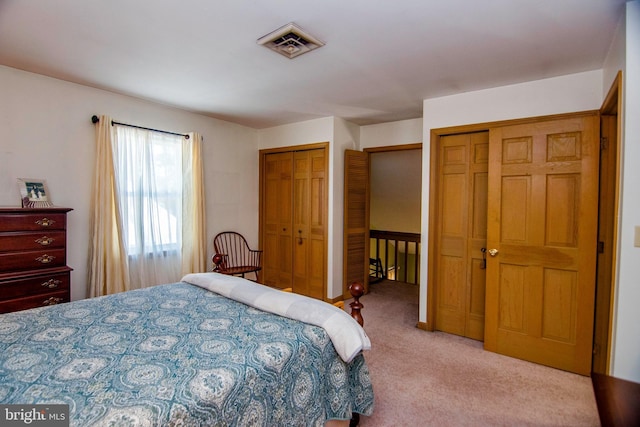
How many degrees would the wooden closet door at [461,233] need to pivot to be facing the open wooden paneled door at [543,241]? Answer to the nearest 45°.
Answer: approximately 90° to its left

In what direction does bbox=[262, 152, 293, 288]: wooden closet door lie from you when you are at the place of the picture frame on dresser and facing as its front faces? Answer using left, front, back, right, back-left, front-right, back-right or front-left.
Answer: front-left

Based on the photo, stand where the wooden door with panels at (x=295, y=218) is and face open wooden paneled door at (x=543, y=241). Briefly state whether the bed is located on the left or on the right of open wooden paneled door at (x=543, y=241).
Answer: right

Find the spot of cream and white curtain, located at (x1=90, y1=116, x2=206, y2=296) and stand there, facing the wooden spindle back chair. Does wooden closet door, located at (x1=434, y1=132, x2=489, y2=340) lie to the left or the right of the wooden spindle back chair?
right

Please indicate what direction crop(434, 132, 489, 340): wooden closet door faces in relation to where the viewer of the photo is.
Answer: facing the viewer and to the left of the viewer

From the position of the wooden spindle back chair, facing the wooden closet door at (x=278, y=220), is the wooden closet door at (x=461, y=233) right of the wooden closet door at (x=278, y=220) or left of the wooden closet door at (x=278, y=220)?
right

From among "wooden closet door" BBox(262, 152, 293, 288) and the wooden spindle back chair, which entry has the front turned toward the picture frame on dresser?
the wooden closet door

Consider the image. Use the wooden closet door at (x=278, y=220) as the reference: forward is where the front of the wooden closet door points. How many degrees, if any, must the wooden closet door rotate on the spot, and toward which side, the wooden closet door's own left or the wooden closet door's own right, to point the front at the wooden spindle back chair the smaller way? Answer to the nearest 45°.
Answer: approximately 45° to the wooden closet door's own right

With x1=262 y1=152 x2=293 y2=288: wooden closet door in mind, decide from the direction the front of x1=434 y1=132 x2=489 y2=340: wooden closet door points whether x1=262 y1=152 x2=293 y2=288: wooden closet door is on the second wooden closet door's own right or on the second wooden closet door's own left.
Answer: on the second wooden closet door's own right

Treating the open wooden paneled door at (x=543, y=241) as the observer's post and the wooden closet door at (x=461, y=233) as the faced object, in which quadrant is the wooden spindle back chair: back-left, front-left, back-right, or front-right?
front-left

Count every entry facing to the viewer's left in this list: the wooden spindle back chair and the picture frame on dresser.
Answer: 0

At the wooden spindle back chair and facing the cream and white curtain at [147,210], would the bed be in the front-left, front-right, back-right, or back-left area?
front-left

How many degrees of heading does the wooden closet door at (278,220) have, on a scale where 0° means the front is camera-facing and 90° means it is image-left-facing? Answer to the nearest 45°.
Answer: approximately 45°

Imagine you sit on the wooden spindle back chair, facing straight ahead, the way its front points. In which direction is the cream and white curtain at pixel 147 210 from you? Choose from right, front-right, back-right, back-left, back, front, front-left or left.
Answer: right

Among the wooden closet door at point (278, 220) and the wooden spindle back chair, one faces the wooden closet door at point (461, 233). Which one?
the wooden spindle back chair

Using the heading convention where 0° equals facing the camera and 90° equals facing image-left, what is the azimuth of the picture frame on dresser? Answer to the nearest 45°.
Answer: approximately 315°

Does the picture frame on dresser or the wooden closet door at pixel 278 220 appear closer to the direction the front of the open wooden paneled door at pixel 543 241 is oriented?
the picture frame on dresser
